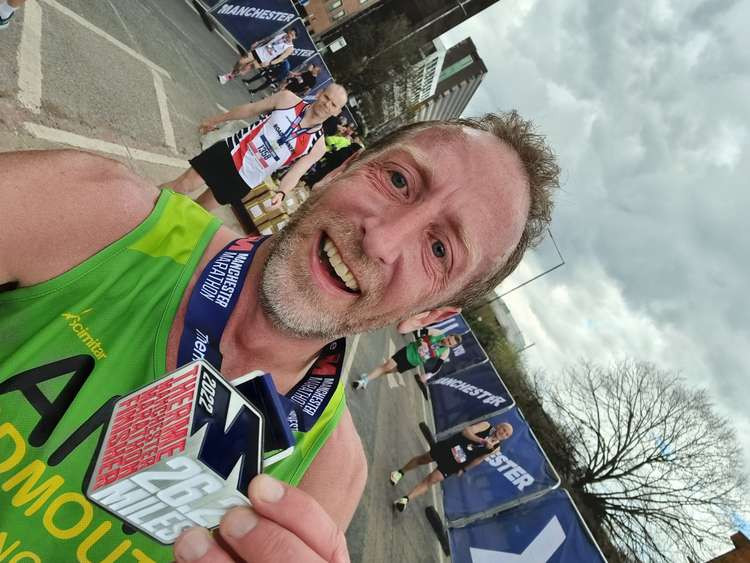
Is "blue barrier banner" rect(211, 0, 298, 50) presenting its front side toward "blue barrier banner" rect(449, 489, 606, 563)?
yes

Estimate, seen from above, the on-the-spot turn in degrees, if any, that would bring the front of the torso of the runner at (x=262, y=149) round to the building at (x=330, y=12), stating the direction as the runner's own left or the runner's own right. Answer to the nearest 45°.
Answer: approximately 180°

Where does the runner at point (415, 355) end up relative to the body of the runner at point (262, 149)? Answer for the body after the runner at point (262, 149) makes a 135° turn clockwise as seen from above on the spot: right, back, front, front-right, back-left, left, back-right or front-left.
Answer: front-right

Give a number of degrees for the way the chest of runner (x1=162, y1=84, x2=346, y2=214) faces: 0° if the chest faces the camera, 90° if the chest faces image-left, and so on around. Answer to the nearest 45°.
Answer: approximately 0°
